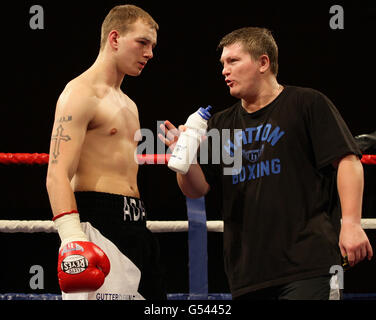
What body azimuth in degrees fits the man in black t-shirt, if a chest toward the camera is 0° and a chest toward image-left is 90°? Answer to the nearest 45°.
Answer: approximately 45°

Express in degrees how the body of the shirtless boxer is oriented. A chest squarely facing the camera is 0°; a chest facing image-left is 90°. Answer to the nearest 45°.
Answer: approximately 315°

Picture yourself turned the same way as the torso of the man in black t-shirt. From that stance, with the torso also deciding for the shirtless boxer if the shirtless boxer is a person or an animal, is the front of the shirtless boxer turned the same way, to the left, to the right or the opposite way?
to the left
